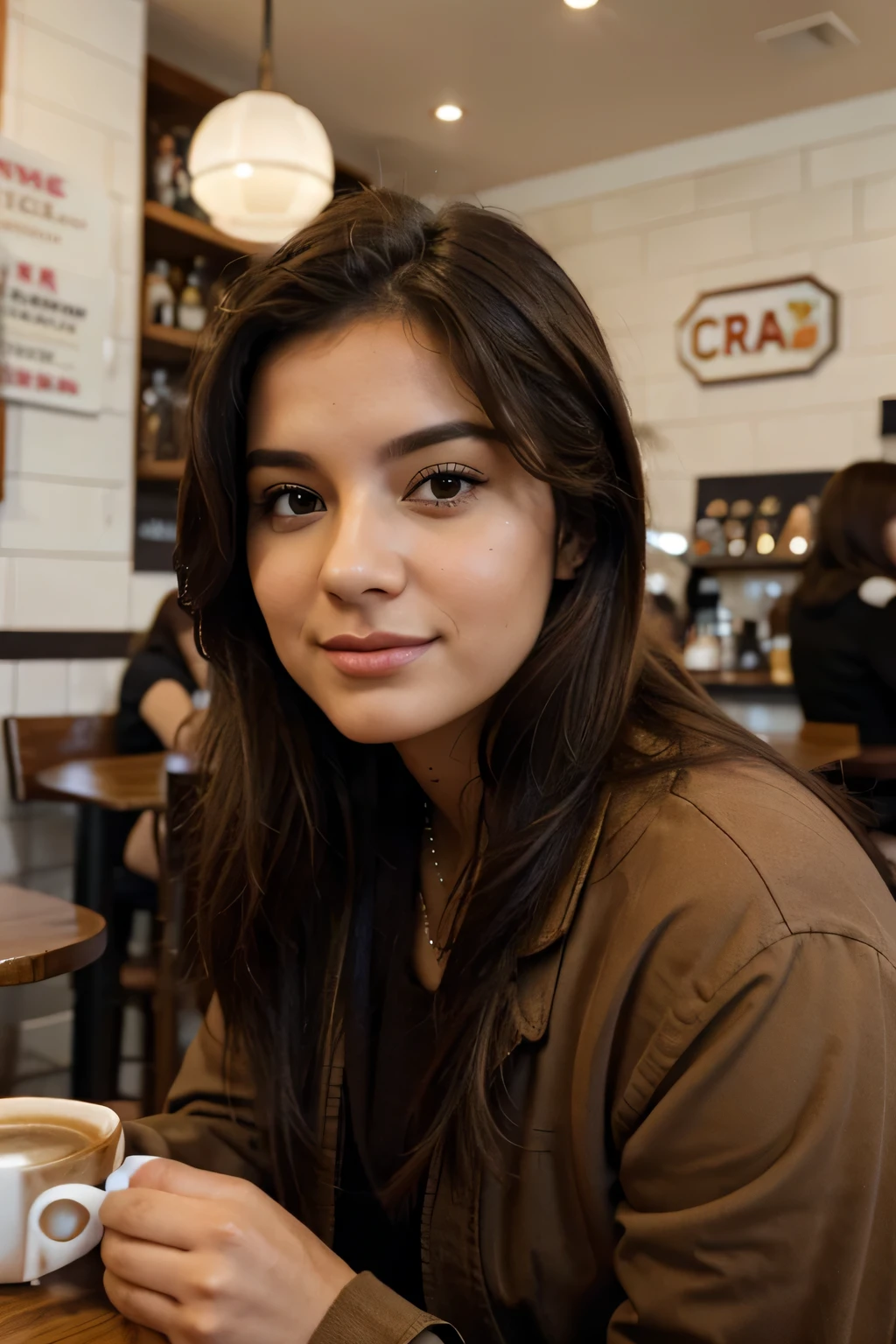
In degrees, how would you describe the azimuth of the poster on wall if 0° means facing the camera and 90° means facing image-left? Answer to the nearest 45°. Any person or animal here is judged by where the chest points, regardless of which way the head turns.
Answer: approximately 315°

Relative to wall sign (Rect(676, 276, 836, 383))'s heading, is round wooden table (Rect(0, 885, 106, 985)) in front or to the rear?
in front

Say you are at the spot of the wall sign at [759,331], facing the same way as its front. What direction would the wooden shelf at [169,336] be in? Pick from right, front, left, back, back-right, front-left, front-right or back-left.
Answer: front

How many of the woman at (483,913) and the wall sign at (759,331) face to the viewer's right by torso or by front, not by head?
0

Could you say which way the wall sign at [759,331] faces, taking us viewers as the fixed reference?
facing the viewer and to the left of the viewer

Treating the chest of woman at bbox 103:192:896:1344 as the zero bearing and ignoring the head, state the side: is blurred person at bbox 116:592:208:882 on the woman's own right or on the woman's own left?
on the woman's own right

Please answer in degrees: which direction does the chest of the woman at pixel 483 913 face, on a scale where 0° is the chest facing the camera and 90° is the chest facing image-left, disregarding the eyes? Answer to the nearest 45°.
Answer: approximately 45°

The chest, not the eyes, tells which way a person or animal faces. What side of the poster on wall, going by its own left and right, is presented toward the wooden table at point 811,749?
front

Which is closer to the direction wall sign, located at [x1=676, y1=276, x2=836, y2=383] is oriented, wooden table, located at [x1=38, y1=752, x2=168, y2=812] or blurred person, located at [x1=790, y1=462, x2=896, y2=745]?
the wooden table
